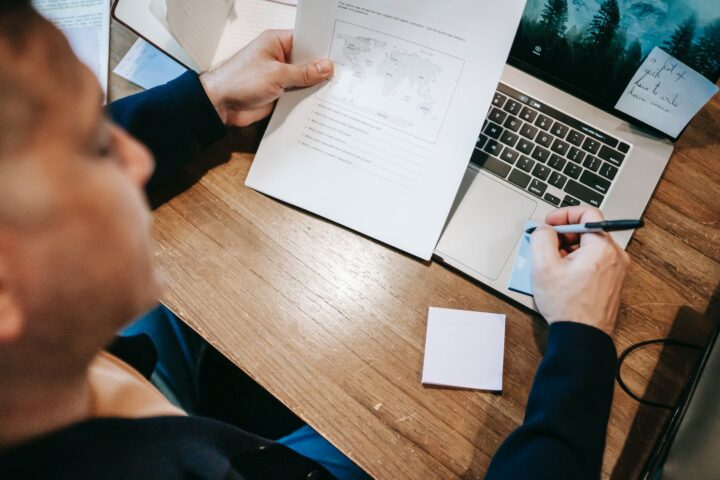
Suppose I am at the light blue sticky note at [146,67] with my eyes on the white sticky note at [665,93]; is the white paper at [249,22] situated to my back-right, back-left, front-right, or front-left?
front-left

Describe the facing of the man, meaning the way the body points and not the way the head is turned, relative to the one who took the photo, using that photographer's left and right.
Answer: facing away from the viewer and to the right of the viewer

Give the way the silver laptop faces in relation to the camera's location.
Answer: facing the viewer and to the left of the viewer

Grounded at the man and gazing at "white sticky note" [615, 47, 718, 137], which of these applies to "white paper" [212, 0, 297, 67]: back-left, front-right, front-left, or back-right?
front-left
